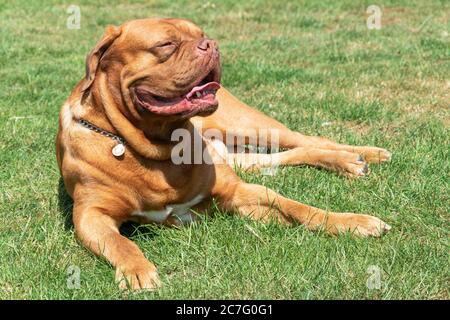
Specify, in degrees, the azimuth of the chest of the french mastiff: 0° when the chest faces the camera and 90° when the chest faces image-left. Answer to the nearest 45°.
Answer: approximately 0°
